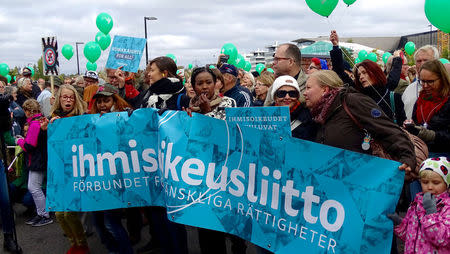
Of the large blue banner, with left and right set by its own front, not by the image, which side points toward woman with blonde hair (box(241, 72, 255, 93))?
back

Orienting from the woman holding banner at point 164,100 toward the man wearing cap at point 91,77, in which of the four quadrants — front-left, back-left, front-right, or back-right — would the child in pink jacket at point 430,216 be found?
back-right

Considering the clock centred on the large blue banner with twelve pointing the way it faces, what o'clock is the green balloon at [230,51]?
The green balloon is roughly at 6 o'clock from the large blue banner.

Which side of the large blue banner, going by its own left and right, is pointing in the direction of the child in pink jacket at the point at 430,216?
left

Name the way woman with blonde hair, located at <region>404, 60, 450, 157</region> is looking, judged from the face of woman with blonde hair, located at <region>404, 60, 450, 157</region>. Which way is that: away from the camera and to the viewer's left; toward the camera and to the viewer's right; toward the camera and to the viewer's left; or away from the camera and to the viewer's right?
toward the camera and to the viewer's left
